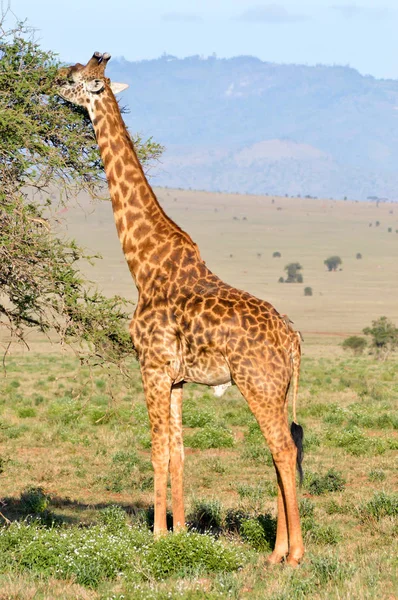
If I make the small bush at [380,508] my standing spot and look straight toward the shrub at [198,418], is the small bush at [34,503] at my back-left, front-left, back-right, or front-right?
front-left

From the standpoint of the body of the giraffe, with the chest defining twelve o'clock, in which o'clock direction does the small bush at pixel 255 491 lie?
The small bush is roughly at 2 o'clock from the giraffe.

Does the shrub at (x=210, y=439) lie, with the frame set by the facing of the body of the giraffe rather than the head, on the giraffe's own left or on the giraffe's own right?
on the giraffe's own right

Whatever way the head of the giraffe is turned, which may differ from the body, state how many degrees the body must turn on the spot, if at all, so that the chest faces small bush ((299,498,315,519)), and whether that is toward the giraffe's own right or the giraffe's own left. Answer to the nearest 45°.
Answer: approximately 90° to the giraffe's own right

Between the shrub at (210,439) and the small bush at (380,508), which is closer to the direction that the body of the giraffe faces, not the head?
the shrub

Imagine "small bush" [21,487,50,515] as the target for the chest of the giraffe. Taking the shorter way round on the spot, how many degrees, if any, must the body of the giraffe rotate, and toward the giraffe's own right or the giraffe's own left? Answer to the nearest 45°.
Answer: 0° — it already faces it

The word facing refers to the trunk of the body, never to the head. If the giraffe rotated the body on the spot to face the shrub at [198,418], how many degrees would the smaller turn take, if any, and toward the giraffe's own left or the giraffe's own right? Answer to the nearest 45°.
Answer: approximately 45° to the giraffe's own right

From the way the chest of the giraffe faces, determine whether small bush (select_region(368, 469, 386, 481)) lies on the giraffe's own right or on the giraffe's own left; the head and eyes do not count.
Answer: on the giraffe's own right

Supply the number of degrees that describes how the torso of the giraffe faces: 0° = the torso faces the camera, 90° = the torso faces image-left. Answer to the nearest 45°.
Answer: approximately 135°

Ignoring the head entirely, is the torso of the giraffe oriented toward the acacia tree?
yes
